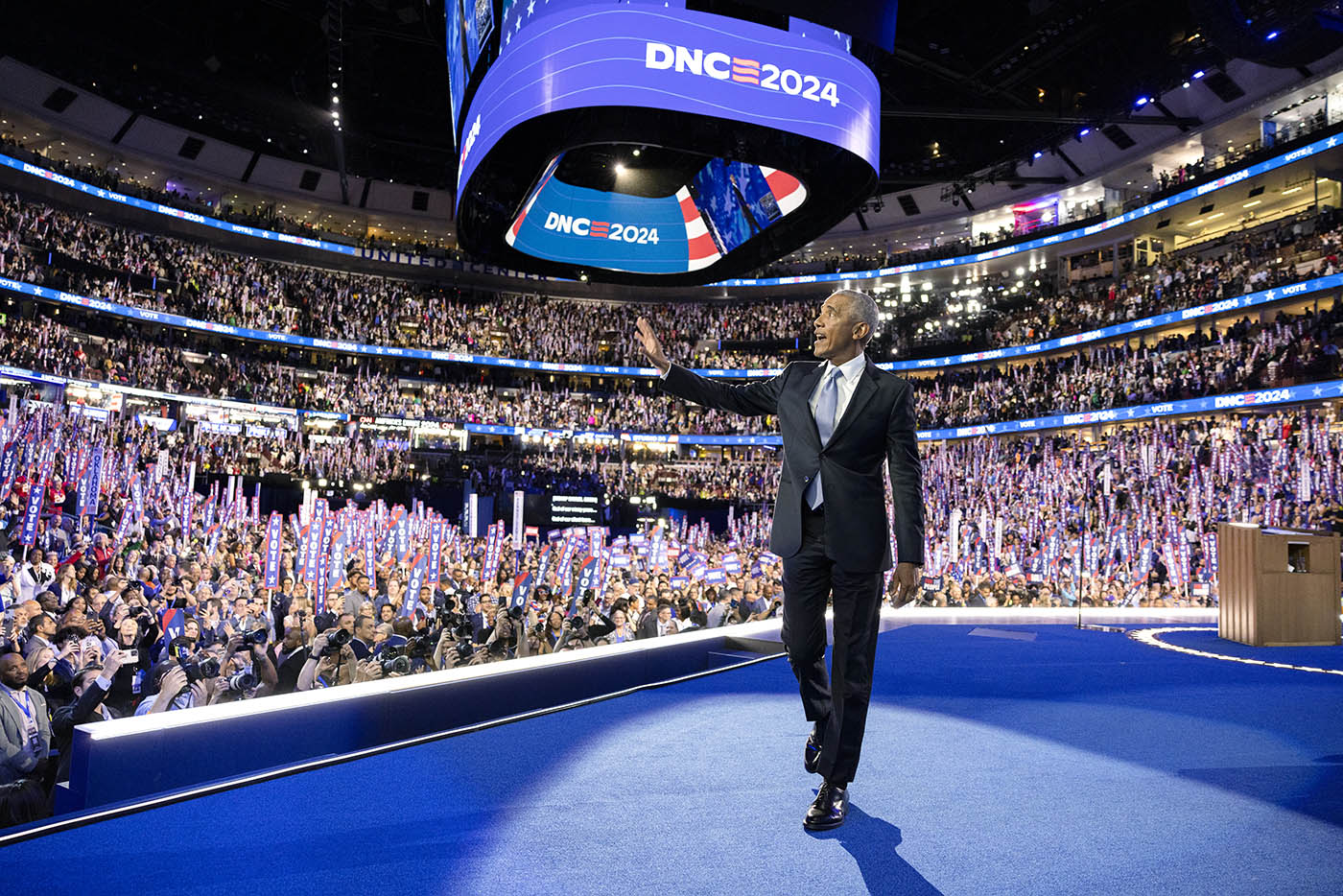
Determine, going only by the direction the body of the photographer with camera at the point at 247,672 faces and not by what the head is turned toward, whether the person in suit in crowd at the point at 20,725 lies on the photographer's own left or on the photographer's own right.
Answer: on the photographer's own right

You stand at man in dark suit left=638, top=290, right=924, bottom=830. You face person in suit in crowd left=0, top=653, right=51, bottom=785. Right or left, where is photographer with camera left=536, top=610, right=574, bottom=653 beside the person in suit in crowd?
right

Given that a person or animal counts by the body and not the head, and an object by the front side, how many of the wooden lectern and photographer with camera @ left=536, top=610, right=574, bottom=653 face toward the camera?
1

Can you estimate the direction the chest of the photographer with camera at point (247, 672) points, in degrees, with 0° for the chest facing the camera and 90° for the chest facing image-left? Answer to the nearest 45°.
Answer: approximately 315°

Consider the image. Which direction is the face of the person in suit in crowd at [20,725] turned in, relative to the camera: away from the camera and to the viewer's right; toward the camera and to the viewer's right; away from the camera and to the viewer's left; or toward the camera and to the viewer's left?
toward the camera and to the viewer's right

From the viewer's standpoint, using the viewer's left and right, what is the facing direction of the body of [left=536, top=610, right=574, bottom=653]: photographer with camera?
facing the viewer

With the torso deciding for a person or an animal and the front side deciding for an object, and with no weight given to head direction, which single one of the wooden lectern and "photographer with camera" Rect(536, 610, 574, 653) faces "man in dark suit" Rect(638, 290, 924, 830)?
the photographer with camera

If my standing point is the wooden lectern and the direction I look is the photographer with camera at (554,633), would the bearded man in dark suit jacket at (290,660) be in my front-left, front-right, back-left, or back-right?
front-left

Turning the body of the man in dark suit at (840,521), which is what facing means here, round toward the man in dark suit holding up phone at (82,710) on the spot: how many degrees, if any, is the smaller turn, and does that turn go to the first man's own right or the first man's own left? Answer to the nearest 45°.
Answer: approximately 90° to the first man's own right

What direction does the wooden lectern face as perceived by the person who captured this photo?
facing away from the viewer and to the left of the viewer

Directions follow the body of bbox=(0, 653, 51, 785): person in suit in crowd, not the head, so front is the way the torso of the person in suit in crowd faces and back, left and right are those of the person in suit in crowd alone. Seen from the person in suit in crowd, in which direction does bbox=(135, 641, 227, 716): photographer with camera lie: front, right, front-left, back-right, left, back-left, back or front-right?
left

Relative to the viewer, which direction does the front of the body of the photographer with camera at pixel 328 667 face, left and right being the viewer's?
facing the viewer and to the right of the viewer

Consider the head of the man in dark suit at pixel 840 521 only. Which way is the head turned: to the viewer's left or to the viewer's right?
to the viewer's left

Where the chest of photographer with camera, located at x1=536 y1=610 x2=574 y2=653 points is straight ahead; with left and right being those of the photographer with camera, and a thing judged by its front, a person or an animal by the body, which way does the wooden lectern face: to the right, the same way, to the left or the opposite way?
the opposite way
